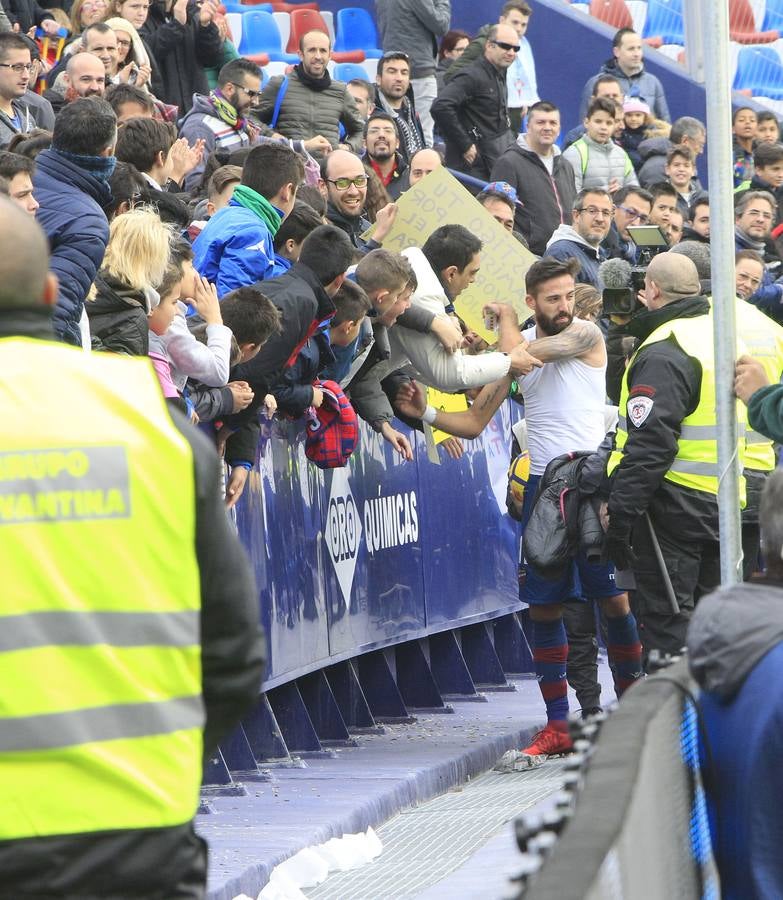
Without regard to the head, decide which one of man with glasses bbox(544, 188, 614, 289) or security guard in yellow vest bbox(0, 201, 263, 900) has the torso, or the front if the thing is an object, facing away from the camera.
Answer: the security guard in yellow vest

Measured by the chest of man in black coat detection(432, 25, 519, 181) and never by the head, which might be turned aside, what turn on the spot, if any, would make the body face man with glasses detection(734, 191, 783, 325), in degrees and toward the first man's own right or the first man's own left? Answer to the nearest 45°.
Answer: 0° — they already face them

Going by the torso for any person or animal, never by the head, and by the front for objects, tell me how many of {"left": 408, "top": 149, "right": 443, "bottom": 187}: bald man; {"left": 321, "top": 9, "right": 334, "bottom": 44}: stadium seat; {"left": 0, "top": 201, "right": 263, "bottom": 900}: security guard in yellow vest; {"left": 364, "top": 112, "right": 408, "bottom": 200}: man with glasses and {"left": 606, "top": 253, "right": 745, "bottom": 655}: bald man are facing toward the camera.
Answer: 3

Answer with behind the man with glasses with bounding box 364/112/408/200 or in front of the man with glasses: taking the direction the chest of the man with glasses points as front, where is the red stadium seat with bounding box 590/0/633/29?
behind

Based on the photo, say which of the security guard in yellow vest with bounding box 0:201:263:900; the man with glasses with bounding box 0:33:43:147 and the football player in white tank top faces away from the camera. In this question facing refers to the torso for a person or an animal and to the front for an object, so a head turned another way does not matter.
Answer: the security guard in yellow vest

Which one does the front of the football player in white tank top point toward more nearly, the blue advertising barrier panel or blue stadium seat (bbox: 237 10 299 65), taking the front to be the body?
the blue advertising barrier panel

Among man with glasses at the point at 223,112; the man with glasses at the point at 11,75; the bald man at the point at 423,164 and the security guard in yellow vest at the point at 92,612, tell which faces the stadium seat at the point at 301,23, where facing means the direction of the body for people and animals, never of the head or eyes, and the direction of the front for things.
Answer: the security guard in yellow vest

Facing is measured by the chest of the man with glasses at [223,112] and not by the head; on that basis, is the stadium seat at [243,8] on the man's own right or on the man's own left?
on the man's own left

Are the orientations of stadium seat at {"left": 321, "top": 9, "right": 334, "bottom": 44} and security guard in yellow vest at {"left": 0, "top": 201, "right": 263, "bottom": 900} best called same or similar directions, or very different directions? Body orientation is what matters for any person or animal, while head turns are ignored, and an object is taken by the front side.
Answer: very different directions

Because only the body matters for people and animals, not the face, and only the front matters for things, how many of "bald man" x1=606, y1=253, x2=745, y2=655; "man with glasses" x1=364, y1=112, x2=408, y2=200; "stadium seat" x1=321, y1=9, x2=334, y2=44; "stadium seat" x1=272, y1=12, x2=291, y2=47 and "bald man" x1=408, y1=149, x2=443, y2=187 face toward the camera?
4

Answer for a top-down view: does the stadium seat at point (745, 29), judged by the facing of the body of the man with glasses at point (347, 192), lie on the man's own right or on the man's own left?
on the man's own left

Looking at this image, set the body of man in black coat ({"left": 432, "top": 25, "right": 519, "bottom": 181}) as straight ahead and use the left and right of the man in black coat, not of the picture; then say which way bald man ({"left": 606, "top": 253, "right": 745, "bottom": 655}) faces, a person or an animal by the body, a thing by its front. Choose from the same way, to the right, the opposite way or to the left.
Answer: the opposite way

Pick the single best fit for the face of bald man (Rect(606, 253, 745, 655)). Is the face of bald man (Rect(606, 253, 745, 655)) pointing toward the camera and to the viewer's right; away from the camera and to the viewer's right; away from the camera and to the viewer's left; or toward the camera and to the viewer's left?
away from the camera and to the viewer's left

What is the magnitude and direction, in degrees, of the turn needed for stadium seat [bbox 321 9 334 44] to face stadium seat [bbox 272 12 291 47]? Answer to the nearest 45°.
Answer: approximately 45° to its right

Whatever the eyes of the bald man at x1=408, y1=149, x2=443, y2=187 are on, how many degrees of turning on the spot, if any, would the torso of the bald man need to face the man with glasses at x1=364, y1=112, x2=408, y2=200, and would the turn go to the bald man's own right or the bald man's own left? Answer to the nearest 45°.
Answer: approximately 135° to the bald man's own right

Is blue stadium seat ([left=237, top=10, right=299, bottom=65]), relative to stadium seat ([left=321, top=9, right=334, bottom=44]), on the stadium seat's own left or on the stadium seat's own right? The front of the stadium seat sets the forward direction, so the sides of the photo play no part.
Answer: on the stadium seat's own right

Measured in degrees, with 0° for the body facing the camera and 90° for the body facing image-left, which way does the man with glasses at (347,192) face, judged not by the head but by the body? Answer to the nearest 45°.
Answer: approximately 315°
